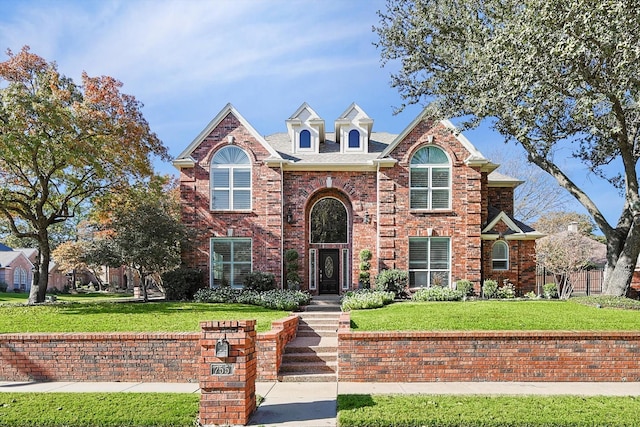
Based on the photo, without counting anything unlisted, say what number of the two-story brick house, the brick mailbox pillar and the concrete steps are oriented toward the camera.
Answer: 3

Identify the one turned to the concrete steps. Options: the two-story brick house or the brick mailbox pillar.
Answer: the two-story brick house

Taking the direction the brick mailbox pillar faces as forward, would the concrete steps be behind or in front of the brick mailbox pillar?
behind

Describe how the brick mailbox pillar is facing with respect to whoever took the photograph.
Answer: facing the viewer

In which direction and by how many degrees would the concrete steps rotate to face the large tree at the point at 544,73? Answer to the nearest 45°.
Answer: approximately 135° to its left

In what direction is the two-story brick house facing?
toward the camera

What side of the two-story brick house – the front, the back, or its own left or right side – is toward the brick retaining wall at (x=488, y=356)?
front

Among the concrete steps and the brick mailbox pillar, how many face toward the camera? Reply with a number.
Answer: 2

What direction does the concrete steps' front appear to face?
toward the camera

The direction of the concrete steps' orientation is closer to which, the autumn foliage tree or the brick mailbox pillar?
the brick mailbox pillar

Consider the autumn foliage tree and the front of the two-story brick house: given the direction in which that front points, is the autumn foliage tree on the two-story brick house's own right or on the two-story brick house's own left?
on the two-story brick house's own right
